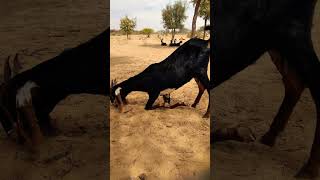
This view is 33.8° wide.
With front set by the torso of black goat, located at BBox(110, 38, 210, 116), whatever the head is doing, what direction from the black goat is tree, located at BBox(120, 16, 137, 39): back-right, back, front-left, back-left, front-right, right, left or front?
right

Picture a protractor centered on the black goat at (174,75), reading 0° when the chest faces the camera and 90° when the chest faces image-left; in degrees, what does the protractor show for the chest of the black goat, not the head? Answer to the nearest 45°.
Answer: approximately 90°

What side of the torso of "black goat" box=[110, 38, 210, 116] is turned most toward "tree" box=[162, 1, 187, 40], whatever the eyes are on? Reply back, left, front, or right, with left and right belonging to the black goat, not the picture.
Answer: right
